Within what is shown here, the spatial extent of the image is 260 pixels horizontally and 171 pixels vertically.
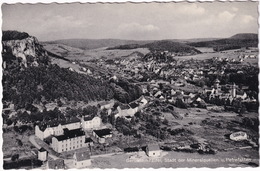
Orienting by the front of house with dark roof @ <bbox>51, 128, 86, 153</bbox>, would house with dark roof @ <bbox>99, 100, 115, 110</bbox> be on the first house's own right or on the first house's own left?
on the first house's own left

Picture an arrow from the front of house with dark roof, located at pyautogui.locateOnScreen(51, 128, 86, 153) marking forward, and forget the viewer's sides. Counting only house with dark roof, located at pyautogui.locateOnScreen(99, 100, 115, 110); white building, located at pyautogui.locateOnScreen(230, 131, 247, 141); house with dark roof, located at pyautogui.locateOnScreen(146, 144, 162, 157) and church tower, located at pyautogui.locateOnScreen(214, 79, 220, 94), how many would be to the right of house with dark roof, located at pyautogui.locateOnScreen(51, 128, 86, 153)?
0

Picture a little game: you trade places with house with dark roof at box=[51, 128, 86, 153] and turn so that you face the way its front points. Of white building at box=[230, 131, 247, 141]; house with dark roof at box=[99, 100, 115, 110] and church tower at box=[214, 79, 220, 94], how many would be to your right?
0

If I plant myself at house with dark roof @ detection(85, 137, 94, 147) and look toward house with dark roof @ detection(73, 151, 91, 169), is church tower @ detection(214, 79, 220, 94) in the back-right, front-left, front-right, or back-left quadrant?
back-left

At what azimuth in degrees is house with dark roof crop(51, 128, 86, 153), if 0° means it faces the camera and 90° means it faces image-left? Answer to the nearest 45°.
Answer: approximately 315°

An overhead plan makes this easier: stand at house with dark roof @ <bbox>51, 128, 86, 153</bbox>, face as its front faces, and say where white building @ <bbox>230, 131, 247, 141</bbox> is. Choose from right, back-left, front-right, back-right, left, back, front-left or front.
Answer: front-left

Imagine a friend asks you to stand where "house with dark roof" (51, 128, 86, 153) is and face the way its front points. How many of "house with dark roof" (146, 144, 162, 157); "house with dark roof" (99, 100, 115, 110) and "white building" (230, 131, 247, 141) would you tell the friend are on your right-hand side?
0
